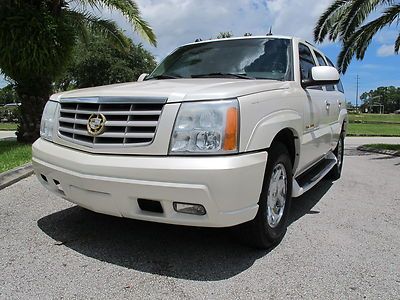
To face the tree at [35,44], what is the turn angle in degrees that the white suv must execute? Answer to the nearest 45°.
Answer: approximately 90° to its right

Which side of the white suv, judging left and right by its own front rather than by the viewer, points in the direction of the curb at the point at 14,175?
right

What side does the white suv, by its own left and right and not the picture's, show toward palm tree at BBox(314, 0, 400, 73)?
back

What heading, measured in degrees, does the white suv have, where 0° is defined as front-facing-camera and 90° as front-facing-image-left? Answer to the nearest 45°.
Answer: approximately 45°

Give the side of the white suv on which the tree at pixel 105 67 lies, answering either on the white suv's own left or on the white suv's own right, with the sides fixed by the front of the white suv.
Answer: on the white suv's own right
